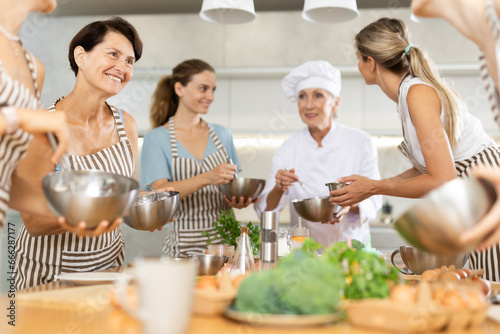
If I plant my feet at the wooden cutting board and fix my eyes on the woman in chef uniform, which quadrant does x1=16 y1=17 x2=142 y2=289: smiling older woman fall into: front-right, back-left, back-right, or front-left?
front-left

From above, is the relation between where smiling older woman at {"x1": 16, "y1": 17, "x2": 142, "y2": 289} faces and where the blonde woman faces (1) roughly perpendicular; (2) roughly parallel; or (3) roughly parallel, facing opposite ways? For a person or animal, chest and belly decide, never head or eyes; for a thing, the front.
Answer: roughly parallel, facing opposite ways

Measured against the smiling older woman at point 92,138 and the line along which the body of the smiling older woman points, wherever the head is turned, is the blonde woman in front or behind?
in front

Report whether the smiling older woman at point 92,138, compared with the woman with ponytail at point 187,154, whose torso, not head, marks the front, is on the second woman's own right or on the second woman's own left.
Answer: on the second woman's own right

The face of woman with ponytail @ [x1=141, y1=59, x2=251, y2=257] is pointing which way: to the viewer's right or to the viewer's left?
to the viewer's right

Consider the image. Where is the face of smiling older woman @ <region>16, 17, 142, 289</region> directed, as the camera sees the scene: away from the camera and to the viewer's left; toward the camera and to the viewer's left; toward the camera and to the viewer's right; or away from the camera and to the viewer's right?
toward the camera and to the viewer's right

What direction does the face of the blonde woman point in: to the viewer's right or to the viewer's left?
to the viewer's left

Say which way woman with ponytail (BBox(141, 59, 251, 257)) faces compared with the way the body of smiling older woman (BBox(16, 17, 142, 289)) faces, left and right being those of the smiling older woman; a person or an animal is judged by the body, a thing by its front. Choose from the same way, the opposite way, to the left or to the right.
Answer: the same way

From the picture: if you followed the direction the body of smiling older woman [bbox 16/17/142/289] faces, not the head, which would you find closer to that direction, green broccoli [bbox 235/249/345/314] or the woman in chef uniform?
the green broccoli

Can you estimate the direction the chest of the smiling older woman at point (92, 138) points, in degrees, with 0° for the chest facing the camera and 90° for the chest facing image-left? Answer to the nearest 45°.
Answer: approximately 315°

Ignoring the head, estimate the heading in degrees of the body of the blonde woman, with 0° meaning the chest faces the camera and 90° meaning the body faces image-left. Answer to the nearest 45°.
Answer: approximately 90°

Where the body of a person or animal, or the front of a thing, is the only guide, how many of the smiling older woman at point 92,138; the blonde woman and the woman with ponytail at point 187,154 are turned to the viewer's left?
1
